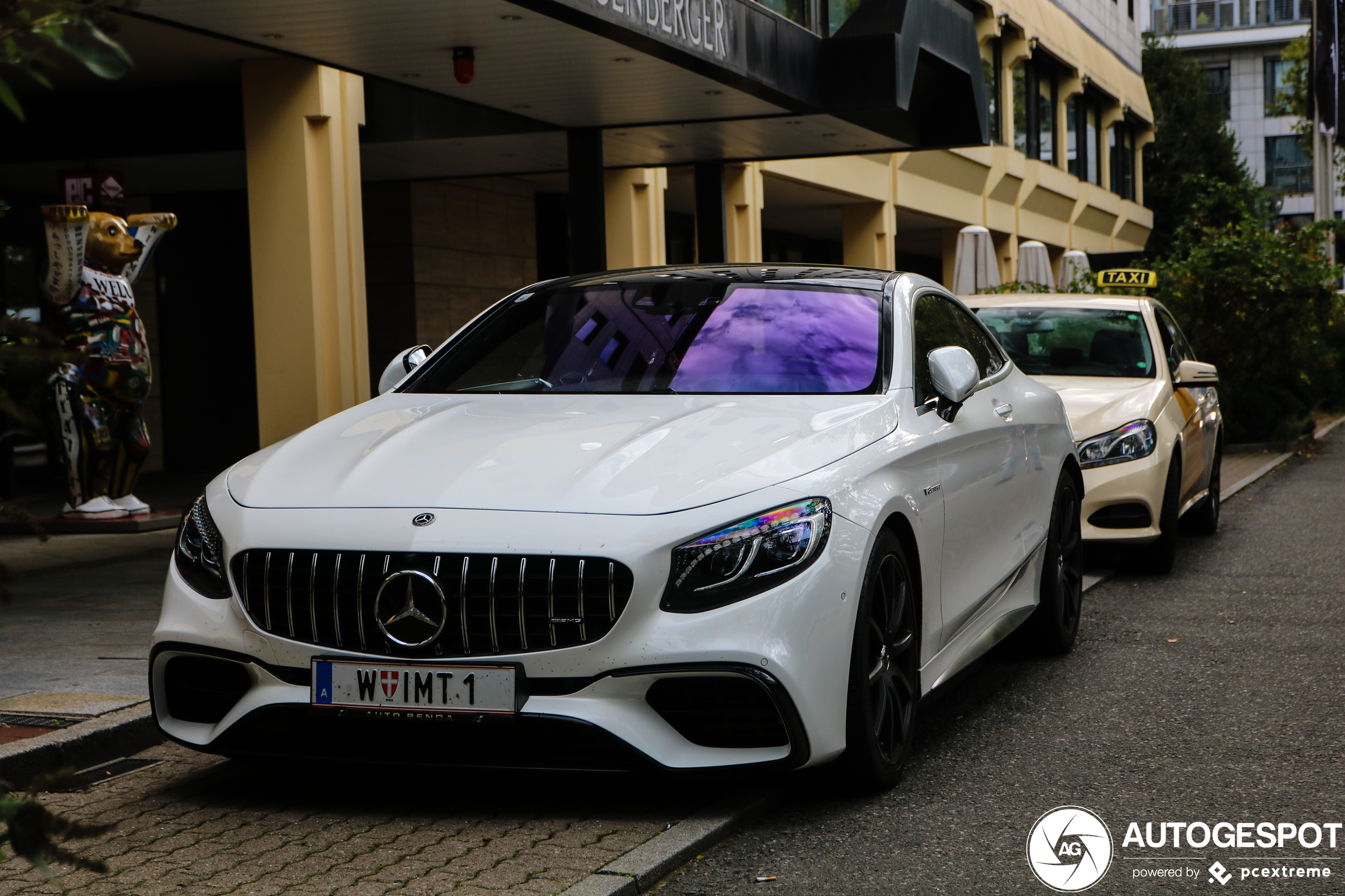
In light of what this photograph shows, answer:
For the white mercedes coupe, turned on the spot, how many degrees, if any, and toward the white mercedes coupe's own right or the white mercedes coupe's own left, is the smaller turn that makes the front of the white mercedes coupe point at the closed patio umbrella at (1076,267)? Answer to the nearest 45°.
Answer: approximately 135° to the white mercedes coupe's own right

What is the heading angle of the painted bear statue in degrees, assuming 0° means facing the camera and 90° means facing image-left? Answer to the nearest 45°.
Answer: approximately 315°

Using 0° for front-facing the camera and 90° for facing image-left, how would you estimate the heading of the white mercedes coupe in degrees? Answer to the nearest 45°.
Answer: approximately 45°

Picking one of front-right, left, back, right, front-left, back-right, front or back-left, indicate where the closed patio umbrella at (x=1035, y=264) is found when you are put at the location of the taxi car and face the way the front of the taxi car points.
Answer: back

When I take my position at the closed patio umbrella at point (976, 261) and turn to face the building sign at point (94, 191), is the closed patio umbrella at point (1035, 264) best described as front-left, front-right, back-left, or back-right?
back-right

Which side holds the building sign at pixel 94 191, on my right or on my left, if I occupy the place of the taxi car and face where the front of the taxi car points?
on my right

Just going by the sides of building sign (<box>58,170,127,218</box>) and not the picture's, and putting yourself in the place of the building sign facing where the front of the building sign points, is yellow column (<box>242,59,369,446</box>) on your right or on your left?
on your left

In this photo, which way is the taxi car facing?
toward the camera

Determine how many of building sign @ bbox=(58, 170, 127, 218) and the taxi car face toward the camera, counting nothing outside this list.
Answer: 2
